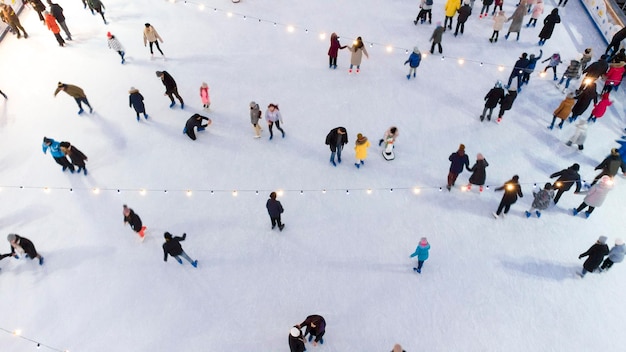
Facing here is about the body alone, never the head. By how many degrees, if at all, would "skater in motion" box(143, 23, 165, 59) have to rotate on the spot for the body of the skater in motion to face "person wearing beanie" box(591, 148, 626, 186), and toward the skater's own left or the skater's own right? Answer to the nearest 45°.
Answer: approximately 90° to the skater's own left

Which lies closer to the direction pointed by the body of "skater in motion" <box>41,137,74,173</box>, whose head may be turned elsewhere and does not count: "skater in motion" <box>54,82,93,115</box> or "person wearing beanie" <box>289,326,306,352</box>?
the person wearing beanie

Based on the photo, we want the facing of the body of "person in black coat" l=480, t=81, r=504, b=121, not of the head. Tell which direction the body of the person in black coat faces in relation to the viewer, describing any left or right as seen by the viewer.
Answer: facing away from the viewer

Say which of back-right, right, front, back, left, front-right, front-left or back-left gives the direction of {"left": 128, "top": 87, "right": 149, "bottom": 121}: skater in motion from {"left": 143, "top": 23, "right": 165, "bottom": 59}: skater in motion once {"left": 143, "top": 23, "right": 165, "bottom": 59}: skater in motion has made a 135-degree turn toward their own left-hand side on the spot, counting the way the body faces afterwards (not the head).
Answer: right
